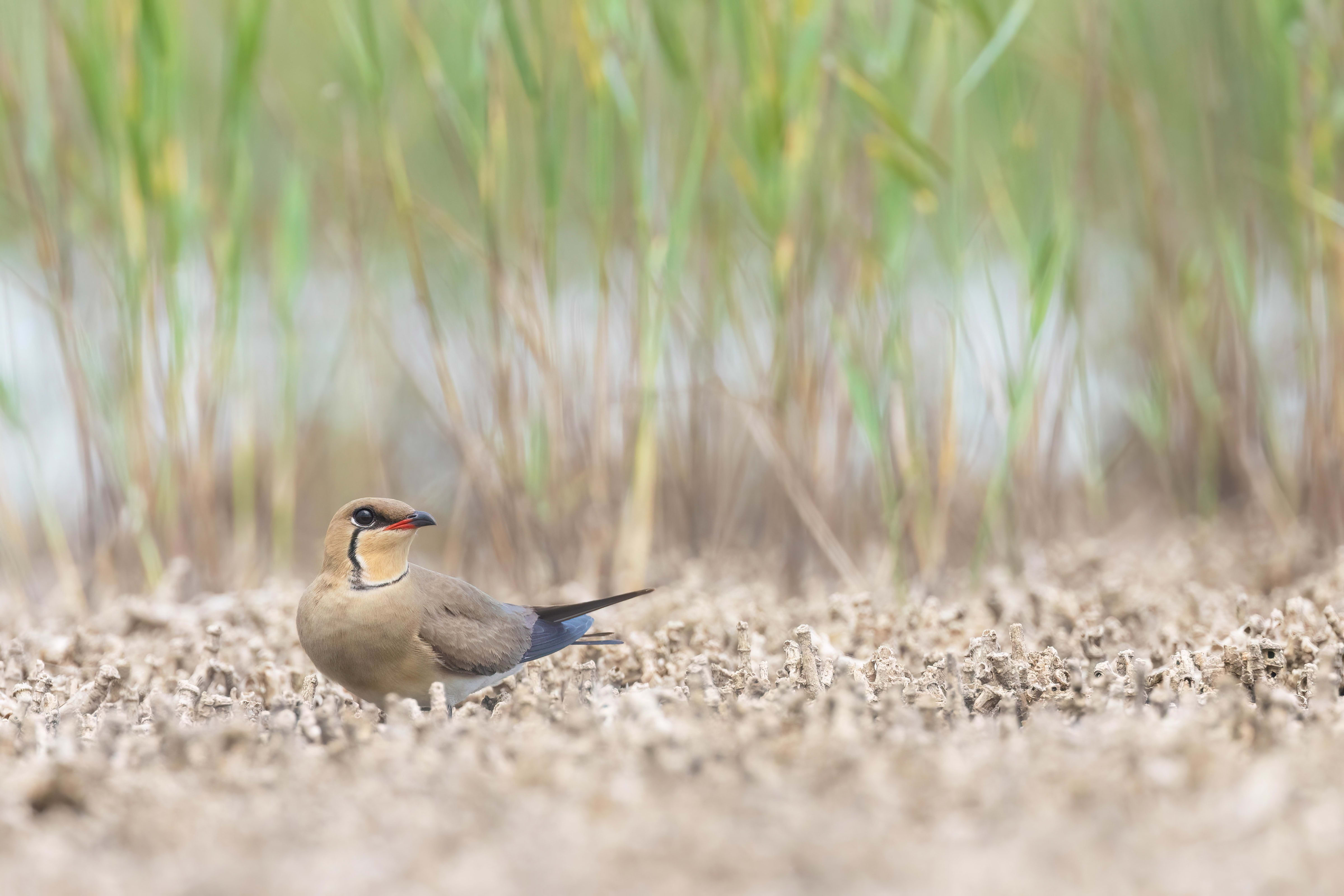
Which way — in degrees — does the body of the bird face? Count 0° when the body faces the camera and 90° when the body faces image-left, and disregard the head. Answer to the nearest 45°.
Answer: approximately 45°
